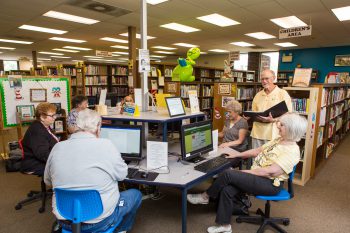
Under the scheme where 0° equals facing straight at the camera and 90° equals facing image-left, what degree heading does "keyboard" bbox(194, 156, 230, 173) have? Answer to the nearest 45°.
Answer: approximately 315°

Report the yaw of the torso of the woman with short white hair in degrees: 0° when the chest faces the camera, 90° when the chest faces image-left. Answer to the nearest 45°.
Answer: approximately 90°

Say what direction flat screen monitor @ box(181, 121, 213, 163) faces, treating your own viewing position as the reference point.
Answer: facing the viewer and to the right of the viewer

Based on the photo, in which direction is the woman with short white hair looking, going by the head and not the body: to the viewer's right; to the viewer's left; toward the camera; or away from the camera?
to the viewer's left

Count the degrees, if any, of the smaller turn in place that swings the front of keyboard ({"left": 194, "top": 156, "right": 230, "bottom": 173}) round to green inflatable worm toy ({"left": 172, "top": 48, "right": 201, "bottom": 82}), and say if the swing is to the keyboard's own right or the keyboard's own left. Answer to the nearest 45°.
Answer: approximately 135° to the keyboard's own left

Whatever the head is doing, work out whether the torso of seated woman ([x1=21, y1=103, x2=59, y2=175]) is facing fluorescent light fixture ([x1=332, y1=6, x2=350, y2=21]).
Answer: yes

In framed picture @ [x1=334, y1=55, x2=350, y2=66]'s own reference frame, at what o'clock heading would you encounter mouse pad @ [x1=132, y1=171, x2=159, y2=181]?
The mouse pad is roughly at 12 o'clock from the framed picture.

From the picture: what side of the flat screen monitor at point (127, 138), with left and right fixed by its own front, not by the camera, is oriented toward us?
front

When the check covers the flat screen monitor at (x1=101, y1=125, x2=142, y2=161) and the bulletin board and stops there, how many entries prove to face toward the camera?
2

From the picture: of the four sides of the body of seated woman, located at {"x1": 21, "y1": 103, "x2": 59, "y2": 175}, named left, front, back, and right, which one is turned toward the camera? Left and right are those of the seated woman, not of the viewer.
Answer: right

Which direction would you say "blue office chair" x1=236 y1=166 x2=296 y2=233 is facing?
to the viewer's left

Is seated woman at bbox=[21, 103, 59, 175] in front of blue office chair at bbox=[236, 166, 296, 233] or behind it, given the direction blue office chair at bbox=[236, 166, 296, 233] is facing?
in front

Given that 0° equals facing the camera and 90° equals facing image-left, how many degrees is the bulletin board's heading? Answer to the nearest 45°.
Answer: approximately 0°
